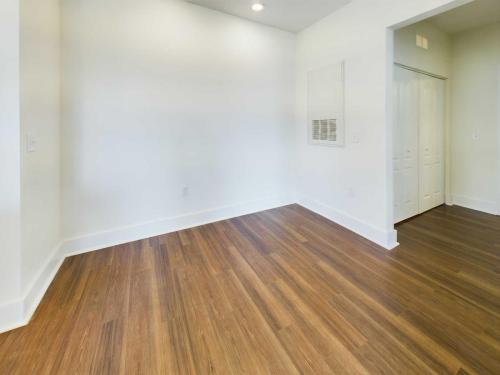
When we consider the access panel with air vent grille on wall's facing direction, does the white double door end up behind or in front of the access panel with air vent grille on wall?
behind

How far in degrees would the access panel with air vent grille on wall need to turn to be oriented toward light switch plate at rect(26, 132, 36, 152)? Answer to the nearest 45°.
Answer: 0° — it already faces it

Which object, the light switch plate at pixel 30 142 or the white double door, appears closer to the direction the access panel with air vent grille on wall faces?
the light switch plate

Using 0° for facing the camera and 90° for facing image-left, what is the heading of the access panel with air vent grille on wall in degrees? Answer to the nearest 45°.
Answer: approximately 45°
